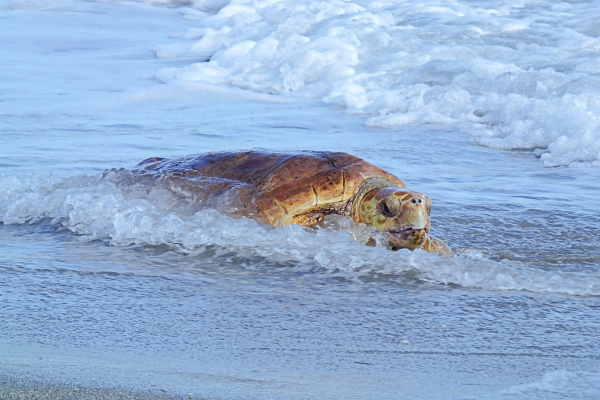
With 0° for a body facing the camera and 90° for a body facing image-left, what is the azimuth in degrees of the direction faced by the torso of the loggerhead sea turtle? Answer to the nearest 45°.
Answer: approximately 315°
